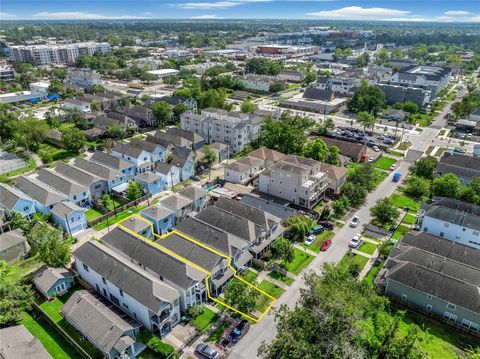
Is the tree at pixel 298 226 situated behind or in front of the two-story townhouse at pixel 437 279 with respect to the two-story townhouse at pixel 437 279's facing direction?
in front

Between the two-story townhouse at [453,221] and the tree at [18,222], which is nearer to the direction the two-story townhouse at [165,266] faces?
the two-story townhouse

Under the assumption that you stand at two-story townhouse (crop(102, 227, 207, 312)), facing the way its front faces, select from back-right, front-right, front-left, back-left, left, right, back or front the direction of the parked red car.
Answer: front-left

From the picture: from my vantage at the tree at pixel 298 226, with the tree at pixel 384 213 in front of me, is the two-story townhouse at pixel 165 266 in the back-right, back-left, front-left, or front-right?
back-right

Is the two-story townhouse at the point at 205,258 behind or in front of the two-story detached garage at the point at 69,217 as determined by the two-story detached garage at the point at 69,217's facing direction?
in front

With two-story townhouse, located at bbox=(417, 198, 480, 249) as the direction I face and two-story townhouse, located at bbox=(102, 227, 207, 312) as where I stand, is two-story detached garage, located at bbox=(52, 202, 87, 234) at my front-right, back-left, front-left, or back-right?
back-left

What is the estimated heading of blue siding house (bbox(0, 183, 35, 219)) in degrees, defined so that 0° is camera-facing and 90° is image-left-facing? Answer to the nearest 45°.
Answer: approximately 315°

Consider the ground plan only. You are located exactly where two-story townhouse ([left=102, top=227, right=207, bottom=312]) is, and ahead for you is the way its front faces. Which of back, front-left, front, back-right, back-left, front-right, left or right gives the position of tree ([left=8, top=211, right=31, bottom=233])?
back

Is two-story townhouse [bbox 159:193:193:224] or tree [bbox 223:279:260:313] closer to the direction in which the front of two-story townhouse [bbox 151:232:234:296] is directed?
the tree

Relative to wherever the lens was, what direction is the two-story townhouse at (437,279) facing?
facing away from the viewer and to the left of the viewer
